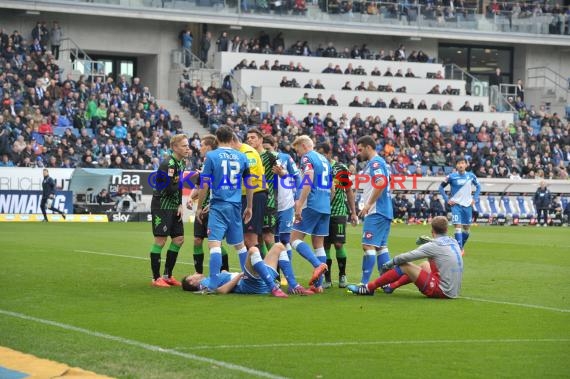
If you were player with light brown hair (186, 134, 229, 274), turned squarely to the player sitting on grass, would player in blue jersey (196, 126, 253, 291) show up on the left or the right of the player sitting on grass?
right

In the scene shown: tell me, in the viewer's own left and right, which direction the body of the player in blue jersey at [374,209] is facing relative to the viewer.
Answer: facing to the left of the viewer

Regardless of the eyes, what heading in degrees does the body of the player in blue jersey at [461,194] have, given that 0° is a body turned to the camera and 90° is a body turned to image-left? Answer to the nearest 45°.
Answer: approximately 0°

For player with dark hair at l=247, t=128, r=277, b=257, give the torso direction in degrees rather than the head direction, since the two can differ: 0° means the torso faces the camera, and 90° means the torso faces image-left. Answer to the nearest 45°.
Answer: approximately 45°

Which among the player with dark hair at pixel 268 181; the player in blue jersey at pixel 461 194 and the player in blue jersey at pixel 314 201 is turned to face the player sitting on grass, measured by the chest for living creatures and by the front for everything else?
the player in blue jersey at pixel 461 194

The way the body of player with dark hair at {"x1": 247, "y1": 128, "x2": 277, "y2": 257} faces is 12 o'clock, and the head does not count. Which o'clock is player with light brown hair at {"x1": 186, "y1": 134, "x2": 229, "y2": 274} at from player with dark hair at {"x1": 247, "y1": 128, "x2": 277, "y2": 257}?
player with light brown hair at {"x1": 186, "y1": 134, "x2": 229, "y2": 274} is roughly at 2 o'clock from player with dark hair at {"x1": 247, "y1": 128, "x2": 277, "y2": 257}.

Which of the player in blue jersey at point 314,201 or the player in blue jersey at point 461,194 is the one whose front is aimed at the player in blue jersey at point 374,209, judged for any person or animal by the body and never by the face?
the player in blue jersey at point 461,194

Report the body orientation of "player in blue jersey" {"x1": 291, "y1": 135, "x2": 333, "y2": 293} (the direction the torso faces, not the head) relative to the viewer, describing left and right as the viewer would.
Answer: facing away from the viewer and to the left of the viewer

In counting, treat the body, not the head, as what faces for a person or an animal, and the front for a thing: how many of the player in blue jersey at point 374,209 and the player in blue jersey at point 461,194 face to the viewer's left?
1

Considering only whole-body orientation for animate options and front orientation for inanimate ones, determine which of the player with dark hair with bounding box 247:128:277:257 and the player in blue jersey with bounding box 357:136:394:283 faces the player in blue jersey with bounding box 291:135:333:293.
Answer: the player in blue jersey with bounding box 357:136:394:283
